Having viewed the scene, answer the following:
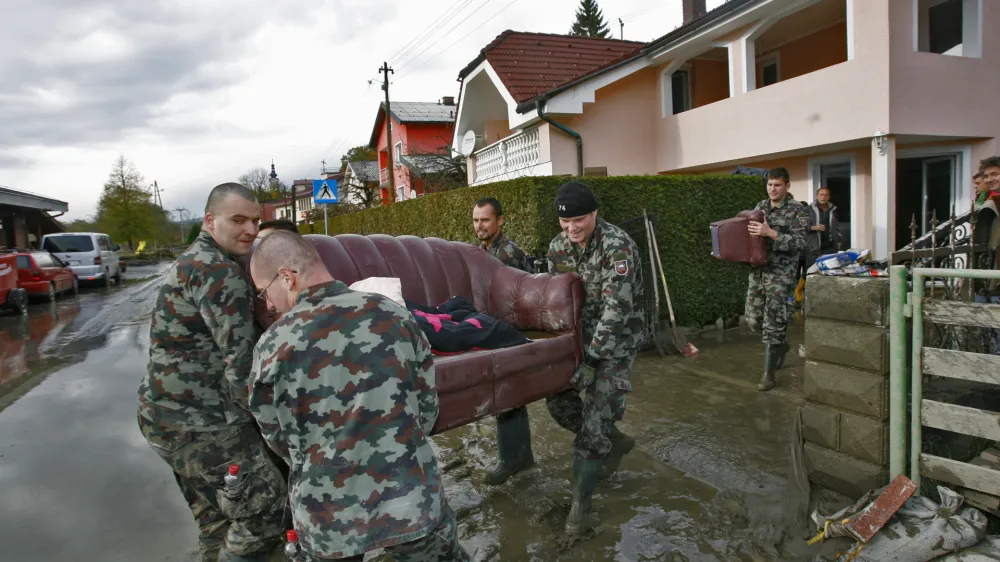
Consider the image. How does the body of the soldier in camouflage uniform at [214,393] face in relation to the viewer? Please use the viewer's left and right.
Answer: facing away from the viewer and to the right of the viewer

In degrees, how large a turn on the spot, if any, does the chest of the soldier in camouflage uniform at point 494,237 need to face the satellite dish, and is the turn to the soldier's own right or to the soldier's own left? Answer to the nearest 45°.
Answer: approximately 135° to the soldier's own right

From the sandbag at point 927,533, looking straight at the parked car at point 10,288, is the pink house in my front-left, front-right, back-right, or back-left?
front-right

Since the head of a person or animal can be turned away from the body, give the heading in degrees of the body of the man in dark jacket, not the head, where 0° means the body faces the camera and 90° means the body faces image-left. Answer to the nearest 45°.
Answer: approximately 0°

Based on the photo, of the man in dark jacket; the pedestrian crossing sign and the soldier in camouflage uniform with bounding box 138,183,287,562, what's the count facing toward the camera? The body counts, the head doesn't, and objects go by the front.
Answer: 2

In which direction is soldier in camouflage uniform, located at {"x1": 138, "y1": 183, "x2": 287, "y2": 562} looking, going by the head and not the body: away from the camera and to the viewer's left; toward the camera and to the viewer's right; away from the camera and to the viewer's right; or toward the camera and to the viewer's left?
toward the camera and to the viewer's right

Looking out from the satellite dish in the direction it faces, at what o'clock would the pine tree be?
The pine tree is roughly at 5 o'clock from the satellite dish.

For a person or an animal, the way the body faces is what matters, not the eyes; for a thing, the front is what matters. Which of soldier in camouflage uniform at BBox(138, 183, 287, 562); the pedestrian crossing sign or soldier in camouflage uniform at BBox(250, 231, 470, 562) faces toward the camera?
the pedestrian crossing sign

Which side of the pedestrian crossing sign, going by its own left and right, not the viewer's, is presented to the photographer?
front

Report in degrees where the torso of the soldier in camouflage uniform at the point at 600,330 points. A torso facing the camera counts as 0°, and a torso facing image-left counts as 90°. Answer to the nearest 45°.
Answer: approximately 45°

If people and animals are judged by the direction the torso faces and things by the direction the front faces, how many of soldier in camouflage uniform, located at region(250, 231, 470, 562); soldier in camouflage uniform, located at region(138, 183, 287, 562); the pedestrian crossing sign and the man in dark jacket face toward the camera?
2

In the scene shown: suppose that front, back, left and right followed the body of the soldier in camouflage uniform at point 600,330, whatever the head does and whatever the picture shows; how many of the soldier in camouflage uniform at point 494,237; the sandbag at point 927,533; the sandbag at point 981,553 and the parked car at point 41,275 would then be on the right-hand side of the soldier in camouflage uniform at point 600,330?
2

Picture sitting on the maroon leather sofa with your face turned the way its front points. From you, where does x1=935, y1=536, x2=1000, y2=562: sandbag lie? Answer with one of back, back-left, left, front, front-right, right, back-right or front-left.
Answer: front

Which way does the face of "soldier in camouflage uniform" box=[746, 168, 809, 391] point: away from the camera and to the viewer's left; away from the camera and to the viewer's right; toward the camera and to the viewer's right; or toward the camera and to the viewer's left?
toward the camera and to the viewer's left

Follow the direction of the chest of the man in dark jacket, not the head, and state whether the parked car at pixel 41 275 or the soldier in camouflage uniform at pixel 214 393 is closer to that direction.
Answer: the soldier in camouflage uniform
